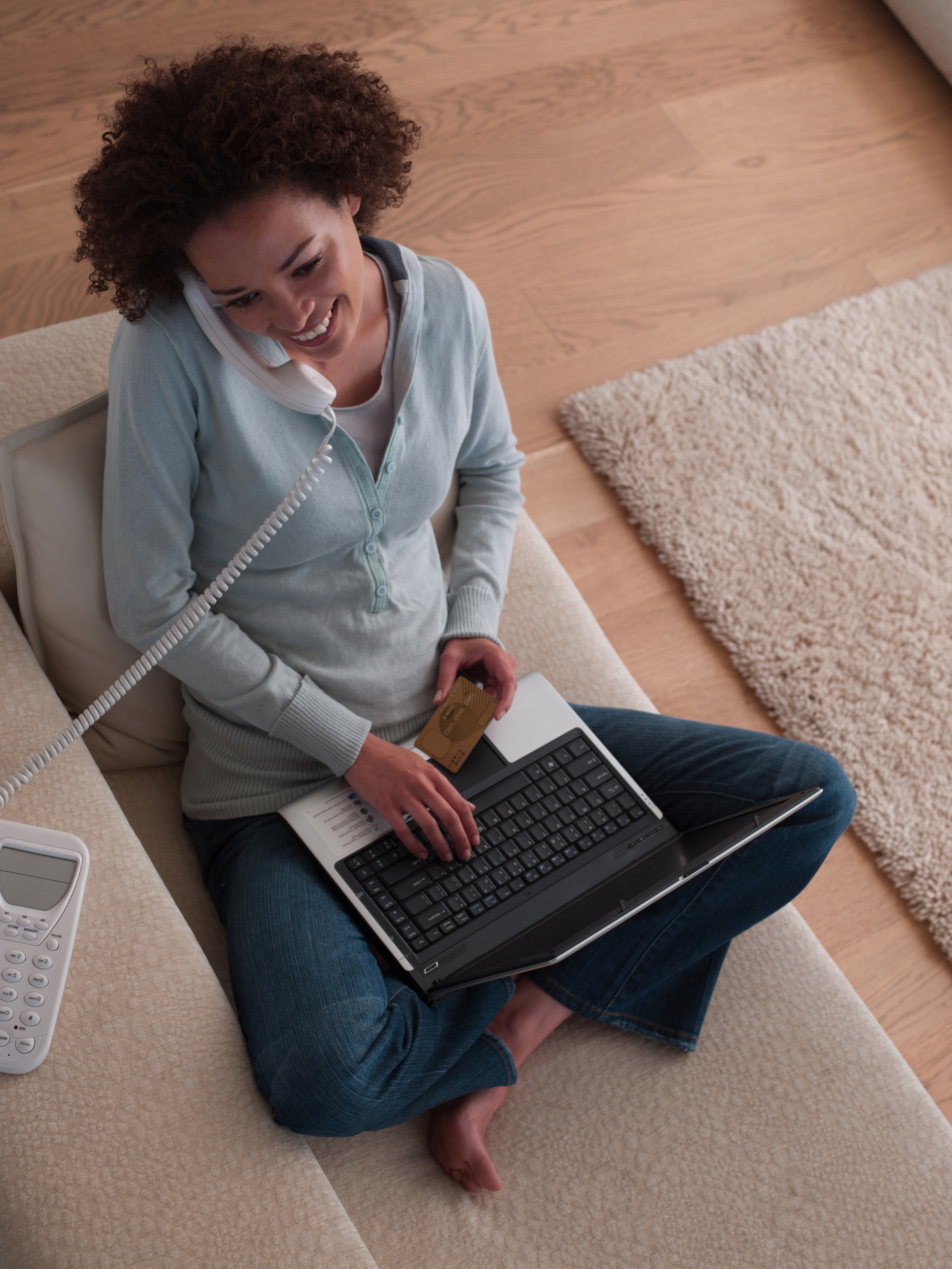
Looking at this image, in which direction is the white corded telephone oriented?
toward the camera

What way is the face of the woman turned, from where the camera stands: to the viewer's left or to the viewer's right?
to the viewer's right

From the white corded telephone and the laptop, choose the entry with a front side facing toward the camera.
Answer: the white corded telephone

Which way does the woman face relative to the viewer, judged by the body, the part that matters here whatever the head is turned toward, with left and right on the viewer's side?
facing the viewer and to the right of the viewer

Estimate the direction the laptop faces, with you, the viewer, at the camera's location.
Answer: facing away from the viewer and to the left of the viewer

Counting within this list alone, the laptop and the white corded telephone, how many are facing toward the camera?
1

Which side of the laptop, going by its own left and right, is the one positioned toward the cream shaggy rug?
right

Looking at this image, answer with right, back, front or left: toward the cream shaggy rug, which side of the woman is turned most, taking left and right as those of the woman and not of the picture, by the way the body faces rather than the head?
left
